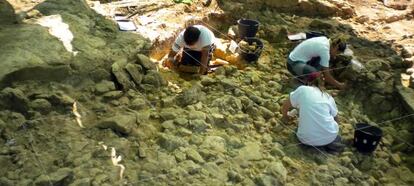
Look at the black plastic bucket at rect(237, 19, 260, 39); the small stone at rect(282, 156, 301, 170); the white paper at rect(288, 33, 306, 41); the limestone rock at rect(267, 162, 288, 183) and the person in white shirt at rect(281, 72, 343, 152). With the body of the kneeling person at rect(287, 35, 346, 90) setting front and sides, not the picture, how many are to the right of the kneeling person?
3

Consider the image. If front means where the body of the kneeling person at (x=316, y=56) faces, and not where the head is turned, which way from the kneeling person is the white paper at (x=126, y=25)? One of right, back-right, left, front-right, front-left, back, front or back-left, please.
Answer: back

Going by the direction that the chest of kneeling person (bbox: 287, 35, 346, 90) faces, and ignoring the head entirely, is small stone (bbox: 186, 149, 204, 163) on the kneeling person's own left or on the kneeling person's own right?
on the kneeling person's own right

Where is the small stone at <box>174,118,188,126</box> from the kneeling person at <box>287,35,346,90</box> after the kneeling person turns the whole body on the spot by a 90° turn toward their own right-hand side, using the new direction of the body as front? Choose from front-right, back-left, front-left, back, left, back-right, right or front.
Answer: front-right

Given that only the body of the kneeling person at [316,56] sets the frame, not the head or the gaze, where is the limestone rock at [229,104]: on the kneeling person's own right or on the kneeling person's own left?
on the kneeling person's own right

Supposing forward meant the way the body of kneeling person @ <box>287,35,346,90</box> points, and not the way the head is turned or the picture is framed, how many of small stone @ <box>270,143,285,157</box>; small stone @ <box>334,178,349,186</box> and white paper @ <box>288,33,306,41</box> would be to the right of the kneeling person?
2

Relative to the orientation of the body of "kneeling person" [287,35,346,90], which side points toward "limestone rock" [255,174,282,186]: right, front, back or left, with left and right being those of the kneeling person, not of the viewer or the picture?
right

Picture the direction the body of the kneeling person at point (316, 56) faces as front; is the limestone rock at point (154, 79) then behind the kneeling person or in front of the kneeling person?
behind

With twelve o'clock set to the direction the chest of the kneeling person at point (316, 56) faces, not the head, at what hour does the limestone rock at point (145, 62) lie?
The limestone rock is roughly at 5 o'clock from the kneeling person.

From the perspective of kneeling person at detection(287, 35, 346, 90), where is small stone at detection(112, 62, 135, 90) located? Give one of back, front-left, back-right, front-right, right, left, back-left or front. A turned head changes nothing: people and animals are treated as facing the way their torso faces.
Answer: back-right

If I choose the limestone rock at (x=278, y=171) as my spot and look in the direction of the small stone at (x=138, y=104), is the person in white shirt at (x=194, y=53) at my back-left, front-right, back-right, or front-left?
front-right

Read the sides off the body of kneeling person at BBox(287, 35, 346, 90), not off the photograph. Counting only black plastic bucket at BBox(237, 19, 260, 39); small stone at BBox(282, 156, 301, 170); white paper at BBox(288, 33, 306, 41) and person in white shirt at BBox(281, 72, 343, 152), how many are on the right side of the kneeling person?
2

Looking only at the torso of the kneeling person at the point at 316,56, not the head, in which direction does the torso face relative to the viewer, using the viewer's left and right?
facing to the right of the viewer

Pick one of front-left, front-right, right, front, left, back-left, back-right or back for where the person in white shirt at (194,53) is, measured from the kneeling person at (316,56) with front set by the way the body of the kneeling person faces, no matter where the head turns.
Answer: back

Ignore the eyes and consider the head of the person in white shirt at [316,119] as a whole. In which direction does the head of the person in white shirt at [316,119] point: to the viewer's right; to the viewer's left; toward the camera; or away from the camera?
away from the camera
